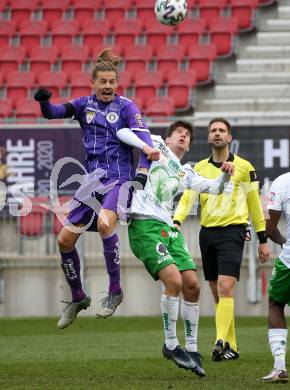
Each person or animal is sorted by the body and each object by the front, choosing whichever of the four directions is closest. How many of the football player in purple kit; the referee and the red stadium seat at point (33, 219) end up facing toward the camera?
3

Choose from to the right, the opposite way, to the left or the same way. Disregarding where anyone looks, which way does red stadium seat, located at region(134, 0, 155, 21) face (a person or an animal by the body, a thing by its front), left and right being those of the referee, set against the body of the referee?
the same way

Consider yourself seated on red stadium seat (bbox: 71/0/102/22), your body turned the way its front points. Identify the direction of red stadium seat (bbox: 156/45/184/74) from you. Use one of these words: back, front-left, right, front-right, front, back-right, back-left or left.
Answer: front-left

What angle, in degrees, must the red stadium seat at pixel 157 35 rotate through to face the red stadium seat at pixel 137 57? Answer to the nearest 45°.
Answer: approximately 45° to its right

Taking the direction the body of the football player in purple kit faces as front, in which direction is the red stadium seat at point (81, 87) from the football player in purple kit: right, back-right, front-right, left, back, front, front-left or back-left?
back

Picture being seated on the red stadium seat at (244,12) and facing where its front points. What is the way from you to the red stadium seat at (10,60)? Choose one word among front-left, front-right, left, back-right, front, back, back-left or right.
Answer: right

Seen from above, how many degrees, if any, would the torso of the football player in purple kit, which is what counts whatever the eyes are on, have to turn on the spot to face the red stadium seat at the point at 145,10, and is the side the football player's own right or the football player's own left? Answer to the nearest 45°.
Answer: approximately 180°

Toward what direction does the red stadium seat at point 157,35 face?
toward the camera

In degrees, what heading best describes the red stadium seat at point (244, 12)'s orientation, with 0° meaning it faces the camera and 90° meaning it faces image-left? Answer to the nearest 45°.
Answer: approximately 0°

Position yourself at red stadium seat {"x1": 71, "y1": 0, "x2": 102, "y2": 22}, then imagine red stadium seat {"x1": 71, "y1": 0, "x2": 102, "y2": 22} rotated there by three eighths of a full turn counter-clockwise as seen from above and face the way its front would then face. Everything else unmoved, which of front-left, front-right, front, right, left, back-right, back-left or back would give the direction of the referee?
back-right

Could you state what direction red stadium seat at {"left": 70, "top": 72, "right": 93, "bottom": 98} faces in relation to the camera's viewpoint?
facing the viewer

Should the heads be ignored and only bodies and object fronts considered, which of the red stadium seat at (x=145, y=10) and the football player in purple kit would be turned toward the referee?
the red stadium seat

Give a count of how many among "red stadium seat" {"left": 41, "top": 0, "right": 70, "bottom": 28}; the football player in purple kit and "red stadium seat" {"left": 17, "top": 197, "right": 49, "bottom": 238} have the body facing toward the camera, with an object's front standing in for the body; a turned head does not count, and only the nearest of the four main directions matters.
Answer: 3

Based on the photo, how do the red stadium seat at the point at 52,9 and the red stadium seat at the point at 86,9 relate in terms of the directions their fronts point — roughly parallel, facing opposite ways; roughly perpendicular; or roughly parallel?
roughly parallel
